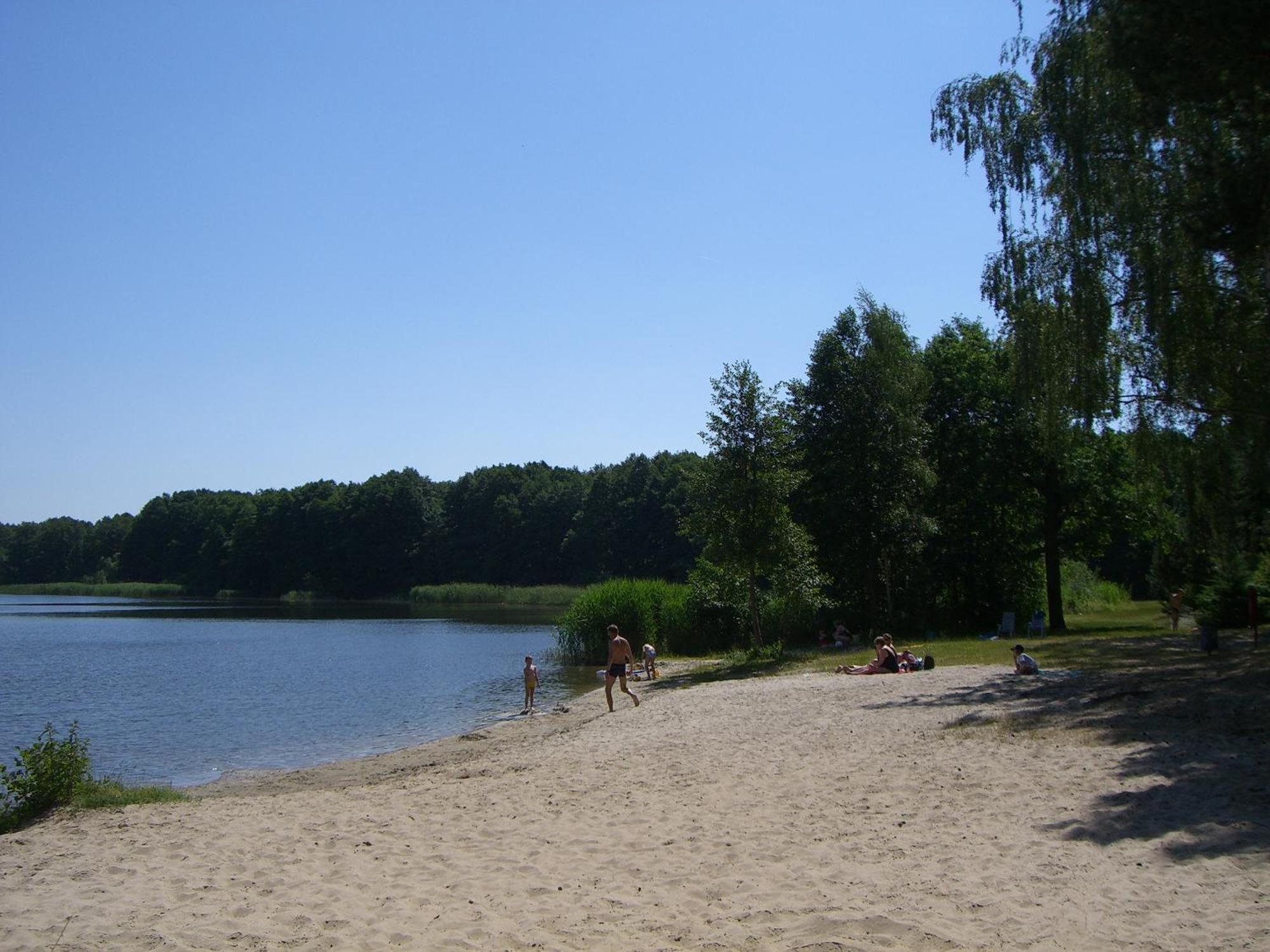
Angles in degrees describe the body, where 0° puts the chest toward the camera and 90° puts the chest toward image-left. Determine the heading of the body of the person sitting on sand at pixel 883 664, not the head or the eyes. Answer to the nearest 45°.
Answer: approximately 90°

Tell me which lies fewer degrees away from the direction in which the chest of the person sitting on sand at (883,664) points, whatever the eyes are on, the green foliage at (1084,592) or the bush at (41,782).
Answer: the bush

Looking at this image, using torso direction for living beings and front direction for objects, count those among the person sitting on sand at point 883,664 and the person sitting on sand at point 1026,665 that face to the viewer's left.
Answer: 2

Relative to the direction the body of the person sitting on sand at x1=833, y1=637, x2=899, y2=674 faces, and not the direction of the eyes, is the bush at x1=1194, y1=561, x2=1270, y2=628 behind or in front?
behind

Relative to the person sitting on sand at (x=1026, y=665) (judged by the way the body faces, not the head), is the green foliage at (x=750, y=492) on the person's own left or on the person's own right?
on the person's own right

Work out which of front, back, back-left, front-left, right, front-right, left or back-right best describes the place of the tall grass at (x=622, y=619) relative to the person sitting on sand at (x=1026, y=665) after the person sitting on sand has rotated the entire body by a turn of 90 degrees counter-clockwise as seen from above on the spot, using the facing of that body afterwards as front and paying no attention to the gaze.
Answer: back-right

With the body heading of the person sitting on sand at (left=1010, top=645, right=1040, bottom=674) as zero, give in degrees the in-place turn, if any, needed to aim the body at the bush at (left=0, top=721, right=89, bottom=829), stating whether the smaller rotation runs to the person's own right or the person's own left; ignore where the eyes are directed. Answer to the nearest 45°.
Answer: approximately 45° to the person's own left

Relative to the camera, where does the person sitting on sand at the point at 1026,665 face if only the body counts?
to the viewer's left

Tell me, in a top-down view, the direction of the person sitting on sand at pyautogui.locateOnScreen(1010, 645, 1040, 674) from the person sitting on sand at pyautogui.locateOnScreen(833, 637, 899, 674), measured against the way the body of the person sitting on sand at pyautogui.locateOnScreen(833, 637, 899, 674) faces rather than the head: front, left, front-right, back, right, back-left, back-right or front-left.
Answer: back-left

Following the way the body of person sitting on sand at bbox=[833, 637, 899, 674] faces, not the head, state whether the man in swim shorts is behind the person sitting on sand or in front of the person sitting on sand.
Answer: in front

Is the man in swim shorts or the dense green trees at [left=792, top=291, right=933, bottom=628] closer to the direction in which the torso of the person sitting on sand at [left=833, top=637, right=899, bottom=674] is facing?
the man in swim shorts

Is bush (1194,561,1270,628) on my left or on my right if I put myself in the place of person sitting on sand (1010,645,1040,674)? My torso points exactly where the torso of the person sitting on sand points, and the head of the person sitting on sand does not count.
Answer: on my right

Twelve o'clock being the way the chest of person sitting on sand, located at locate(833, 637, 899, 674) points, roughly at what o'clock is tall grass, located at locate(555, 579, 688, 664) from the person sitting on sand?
The tall grass is roughly at 2 o'clock from the person sitting on sand.
